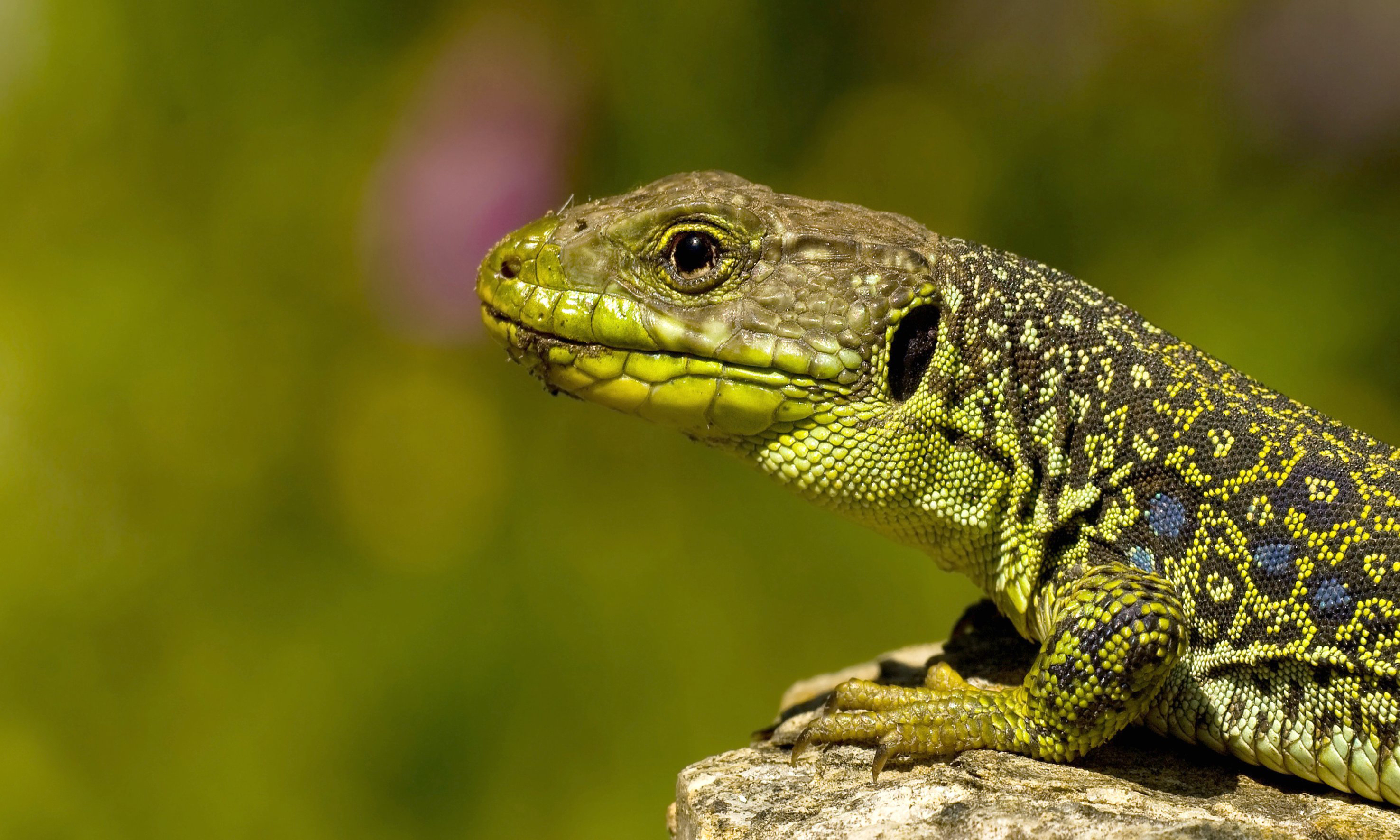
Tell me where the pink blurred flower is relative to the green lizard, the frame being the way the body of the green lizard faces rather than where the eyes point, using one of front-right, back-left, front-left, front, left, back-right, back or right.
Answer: front-right

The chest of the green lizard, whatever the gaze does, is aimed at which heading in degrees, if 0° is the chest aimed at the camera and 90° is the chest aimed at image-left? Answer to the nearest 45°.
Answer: approximately 90°
